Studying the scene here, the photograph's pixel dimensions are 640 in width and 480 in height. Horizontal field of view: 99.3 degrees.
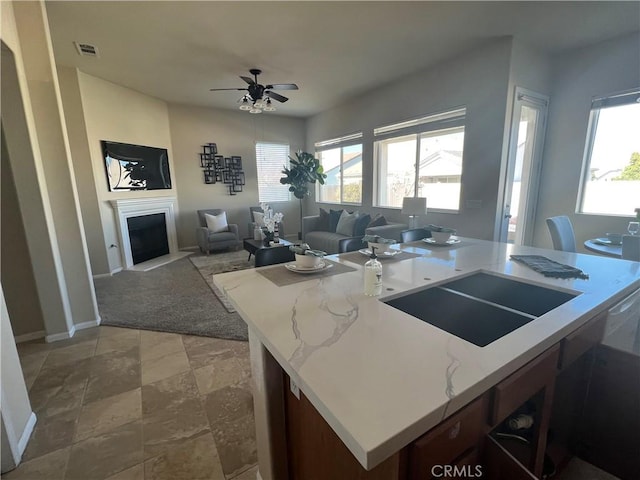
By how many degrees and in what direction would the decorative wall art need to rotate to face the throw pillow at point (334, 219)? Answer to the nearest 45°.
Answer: approximately 45° to its left

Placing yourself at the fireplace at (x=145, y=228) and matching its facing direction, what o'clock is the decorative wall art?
The decorative wall art is roughly at 10 o'clock from the fireplace.

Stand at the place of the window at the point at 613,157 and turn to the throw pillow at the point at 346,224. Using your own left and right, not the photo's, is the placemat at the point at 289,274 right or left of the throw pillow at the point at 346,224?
left

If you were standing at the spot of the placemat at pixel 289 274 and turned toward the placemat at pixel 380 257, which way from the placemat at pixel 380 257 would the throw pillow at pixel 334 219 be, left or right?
left

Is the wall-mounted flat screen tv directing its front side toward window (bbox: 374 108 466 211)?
yes

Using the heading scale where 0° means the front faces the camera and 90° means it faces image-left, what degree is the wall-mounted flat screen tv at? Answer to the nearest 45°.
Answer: approximately 315°

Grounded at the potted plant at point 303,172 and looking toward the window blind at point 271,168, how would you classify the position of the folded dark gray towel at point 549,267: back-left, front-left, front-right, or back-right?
back-left

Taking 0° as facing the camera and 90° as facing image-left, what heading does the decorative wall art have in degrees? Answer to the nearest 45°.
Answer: approximately 0°

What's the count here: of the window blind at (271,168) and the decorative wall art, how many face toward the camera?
2
